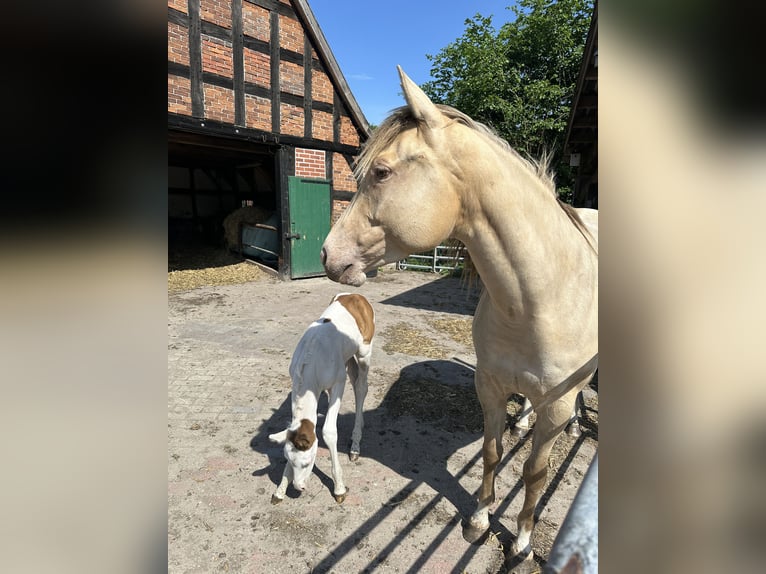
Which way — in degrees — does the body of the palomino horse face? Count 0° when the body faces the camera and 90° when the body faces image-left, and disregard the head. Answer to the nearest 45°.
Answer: approximately 45°

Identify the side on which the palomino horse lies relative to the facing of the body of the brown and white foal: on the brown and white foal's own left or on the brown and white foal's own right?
on the brown and white foal's own left

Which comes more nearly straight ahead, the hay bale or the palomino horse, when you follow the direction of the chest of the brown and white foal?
the palomino horse

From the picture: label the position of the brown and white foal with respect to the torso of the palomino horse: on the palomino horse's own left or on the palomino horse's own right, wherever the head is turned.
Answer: on the palomino horse's own right

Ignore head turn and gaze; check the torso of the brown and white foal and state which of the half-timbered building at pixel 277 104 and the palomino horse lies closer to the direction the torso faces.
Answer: the palomino horse

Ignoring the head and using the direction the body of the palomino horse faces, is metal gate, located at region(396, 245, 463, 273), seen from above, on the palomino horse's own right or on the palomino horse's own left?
on the palomino horse's own right

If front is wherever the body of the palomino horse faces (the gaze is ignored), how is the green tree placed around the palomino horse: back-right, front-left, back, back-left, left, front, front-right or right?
back-right

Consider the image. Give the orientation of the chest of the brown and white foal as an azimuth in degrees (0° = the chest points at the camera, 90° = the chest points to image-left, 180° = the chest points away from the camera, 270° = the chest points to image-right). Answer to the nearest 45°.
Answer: approximately 45°

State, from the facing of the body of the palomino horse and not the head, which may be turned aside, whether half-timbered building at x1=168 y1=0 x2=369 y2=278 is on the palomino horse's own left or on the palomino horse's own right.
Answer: on the palomino horse's own right

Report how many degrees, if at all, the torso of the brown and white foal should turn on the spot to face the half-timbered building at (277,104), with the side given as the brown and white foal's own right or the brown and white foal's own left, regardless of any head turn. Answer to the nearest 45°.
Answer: approximately 135° to the brown and white foal's own right

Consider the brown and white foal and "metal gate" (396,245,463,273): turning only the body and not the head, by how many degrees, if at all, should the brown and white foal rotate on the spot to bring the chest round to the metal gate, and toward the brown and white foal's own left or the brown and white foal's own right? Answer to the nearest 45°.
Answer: approximately 135° to the brown and white foal's own right

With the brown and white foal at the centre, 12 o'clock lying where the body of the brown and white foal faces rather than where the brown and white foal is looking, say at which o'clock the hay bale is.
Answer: The hay bale is roughly at 4 o'clock from the brown and white foal.
